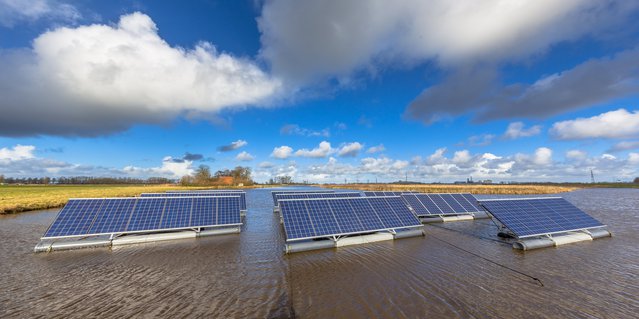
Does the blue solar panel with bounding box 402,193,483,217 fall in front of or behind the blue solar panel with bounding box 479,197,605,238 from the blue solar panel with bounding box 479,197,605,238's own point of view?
behind

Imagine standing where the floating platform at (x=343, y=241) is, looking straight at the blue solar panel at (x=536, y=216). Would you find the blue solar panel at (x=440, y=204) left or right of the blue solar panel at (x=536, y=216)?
left

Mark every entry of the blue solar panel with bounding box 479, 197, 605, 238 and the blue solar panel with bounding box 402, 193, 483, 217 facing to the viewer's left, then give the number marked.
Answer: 0

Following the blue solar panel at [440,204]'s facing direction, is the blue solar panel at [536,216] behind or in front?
in front

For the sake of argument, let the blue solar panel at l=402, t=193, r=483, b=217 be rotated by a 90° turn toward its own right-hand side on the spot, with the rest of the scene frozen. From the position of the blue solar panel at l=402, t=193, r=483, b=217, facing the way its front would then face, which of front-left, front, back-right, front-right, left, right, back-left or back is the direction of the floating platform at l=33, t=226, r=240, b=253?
front

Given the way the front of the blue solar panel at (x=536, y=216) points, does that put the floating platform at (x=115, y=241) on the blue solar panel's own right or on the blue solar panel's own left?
on the blue solar panel's own right

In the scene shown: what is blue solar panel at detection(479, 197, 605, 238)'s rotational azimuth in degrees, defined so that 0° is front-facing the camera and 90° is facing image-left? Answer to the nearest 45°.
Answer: approximately 315°

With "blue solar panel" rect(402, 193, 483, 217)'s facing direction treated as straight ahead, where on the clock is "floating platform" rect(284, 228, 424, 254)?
The floating platform is roughly at 2 o'clock from the blue solar panel.
